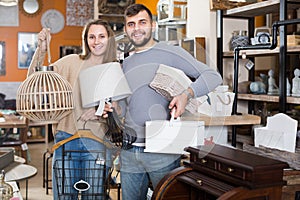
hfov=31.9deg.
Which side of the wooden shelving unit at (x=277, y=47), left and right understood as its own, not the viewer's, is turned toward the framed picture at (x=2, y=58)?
right

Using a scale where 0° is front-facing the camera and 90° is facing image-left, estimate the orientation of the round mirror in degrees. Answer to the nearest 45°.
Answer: approximately 0°

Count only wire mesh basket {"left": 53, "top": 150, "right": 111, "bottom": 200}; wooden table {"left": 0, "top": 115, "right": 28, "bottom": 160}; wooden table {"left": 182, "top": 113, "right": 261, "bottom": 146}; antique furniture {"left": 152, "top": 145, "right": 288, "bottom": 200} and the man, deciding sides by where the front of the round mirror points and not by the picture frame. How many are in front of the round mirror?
5

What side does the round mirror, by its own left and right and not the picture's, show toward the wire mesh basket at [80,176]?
front

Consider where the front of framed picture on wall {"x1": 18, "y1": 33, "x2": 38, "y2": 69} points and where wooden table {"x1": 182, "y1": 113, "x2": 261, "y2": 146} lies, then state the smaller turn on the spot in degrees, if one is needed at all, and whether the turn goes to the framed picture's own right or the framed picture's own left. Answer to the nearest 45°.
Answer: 0° — it already faces it

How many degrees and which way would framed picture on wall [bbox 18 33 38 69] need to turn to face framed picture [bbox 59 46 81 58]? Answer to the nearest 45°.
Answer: approximately 90° to its left

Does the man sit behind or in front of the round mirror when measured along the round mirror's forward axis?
in front

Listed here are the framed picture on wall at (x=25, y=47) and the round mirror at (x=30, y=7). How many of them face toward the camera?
2
